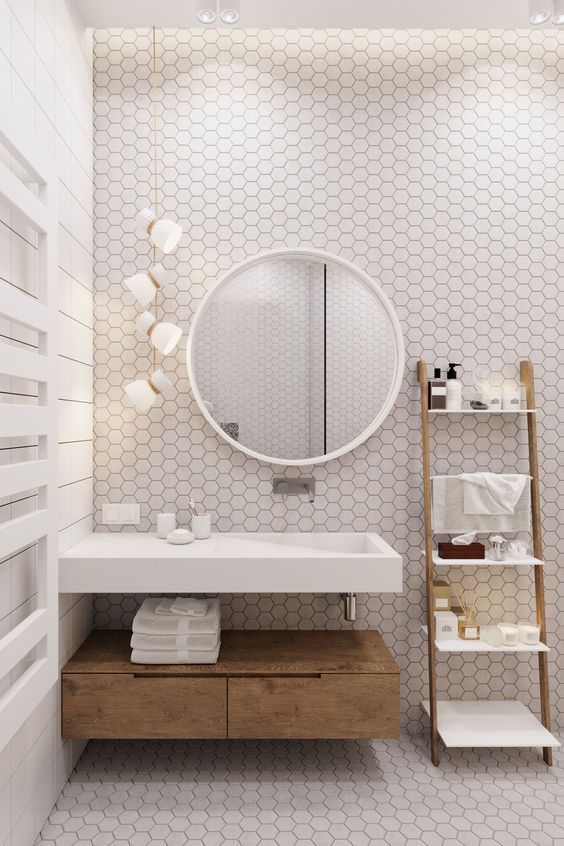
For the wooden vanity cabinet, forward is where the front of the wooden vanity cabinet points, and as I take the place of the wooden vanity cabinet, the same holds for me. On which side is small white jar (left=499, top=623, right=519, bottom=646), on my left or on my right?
on my left

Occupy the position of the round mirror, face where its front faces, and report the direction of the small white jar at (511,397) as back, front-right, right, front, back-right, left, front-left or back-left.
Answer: left

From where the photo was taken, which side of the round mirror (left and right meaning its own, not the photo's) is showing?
front

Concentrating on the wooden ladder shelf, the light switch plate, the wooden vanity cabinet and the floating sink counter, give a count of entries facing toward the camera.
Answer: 4

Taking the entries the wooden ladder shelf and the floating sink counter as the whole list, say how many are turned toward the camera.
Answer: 2

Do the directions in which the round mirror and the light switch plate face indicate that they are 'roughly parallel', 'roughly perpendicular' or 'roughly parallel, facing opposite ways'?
roughly parallel

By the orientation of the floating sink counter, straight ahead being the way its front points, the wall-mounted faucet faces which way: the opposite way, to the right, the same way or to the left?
the same way

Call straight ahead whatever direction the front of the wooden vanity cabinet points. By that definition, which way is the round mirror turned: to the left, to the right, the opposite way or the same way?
the same way

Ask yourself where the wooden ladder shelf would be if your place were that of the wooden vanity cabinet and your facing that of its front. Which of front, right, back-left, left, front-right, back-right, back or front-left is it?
left

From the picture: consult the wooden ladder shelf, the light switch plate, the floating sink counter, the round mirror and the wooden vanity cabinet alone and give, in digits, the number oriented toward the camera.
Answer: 5

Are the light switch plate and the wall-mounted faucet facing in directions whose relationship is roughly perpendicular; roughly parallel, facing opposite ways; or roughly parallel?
roughly parallel

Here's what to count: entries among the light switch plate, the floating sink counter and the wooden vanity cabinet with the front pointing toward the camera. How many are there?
3

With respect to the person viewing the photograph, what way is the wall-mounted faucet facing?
facing the viewer

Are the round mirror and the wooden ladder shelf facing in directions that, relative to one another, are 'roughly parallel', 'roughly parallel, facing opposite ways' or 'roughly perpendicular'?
roughly parallel
